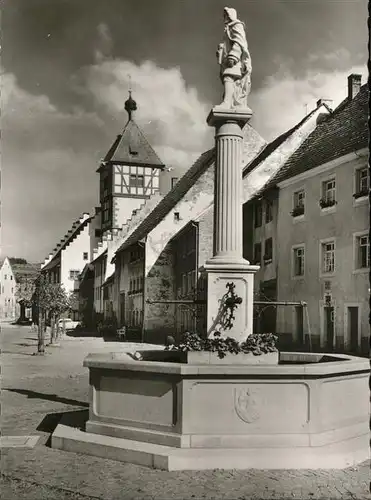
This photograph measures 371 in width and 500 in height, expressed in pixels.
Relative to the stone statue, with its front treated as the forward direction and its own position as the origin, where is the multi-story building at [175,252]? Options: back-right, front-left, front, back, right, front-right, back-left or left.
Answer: back-right

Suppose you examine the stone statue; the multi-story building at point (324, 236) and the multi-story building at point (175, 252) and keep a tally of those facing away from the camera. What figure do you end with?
0

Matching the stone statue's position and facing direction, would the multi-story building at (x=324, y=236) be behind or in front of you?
behind

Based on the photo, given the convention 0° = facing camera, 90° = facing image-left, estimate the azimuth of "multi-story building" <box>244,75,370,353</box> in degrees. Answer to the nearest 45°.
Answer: approximately 45°

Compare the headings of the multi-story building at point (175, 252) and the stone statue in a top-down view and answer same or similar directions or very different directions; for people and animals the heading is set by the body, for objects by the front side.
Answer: same or similar directions

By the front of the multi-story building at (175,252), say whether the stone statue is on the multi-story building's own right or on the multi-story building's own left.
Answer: on the multi-story building's own left

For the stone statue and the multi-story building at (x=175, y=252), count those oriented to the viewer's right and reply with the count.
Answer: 0

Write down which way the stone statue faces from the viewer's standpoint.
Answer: facing the viewer and to the left of the viewer

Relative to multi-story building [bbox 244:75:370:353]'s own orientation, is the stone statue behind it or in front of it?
in front

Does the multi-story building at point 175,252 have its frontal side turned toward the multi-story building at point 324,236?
no
